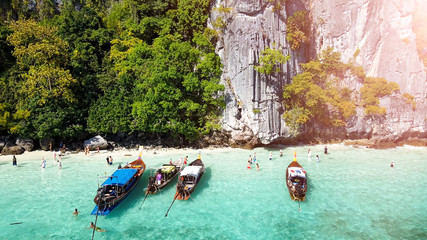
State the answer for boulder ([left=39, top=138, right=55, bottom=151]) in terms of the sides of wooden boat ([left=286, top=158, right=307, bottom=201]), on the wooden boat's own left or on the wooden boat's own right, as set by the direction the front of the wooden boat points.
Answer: on the wooden boat's own left

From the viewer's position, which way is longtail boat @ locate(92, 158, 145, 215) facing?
facing away from the viewer and to the right of the viewer

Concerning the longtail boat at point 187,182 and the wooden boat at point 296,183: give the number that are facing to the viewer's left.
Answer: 0

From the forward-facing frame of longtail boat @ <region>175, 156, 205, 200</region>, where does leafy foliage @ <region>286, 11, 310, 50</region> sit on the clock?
The leafy foliage is roughly at 12 o'clock from the longtail boat.

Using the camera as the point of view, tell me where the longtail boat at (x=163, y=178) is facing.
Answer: facing away from the viewer and to the right of the viewer

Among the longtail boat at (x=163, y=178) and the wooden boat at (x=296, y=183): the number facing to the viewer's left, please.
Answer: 0

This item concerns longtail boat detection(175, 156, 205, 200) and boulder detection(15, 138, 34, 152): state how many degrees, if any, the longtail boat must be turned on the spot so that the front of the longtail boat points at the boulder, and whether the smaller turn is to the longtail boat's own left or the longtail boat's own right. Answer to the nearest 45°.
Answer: approximately 90° to the longtail boat's own left

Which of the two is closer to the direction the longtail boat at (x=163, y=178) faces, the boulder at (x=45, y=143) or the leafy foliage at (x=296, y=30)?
the leafy foliage

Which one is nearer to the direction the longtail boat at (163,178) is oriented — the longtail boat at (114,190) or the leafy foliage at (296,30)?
the leafy foliage

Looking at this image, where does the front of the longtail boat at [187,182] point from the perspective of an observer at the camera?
facing away from the viewer and to the right of the viewer

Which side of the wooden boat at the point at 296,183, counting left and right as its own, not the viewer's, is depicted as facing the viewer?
back

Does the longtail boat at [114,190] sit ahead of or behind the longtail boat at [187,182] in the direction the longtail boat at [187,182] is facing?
behind

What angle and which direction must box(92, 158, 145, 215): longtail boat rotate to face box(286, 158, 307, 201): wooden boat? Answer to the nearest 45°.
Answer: approximately 45° to its right
